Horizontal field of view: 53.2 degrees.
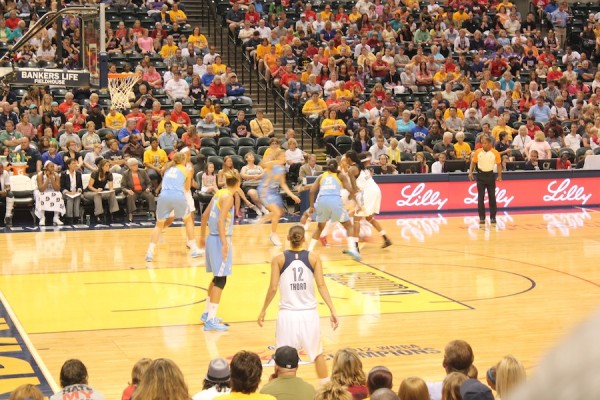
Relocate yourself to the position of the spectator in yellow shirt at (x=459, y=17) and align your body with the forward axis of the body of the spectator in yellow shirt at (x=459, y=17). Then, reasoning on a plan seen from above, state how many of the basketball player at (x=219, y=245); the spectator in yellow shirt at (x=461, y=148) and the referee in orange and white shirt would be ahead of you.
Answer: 3

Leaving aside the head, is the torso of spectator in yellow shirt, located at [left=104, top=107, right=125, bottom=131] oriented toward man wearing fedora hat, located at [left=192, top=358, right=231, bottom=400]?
yes

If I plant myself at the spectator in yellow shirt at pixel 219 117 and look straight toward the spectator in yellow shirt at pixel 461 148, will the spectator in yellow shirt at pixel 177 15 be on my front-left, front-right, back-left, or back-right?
back-left

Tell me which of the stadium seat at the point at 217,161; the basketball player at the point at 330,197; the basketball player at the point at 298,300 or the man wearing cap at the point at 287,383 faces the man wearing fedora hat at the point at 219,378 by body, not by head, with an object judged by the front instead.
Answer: the stadium seat

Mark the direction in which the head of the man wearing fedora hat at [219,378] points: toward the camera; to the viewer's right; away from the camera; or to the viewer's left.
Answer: away from the camera

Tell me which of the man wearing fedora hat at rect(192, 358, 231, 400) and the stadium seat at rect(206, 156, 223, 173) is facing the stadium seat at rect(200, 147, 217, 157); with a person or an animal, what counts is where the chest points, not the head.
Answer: the man wearing fedora hat

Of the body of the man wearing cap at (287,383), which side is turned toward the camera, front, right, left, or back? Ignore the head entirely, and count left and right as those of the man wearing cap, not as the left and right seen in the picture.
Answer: back

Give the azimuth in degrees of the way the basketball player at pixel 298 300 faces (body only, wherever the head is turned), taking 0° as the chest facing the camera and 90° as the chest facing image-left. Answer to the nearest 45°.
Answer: approximately 180°

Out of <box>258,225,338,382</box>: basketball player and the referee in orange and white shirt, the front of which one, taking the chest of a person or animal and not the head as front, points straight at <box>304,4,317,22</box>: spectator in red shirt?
the basketball player

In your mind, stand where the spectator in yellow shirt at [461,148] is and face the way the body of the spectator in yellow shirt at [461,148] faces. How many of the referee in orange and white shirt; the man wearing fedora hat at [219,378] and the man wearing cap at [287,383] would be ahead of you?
3

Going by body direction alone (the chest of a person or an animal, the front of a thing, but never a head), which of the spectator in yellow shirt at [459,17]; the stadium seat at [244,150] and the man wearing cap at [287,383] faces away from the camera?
the man wearing cap

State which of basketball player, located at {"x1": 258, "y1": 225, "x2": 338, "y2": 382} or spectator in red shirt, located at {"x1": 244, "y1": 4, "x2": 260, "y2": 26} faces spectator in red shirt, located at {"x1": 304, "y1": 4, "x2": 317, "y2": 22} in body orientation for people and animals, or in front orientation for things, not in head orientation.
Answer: the basketball player

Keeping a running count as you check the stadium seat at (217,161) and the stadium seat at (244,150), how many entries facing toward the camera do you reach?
2

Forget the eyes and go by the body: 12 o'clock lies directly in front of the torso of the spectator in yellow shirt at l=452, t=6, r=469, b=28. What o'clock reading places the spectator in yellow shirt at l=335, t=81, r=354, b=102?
the spectator in yellow shirt at l=335, t=81, r=354, b=102 is roughly at 1 o'clock from the spectator in yellow shirt at l=452, t=6, r=469, b=28.
